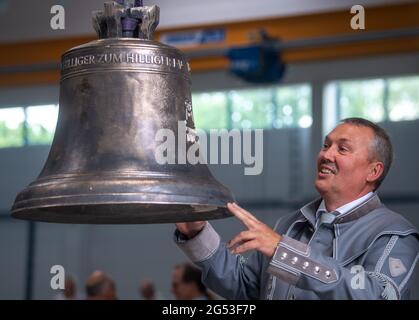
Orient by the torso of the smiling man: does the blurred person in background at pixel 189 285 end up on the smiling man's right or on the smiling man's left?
on the smiling man's right

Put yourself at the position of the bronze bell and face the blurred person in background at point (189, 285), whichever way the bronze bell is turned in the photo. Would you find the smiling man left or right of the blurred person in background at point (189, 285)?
right

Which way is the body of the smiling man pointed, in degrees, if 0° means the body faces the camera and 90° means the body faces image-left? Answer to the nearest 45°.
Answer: approximately 45°

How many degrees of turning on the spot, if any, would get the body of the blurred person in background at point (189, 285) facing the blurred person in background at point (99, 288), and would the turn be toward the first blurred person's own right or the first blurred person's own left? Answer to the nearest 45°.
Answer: approximately 45° to the first blurred person's own right
